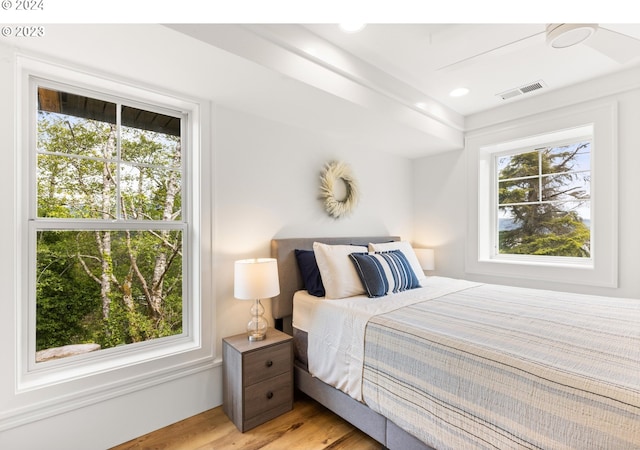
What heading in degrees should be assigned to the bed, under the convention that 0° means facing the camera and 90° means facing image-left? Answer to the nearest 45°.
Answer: approximately 315°

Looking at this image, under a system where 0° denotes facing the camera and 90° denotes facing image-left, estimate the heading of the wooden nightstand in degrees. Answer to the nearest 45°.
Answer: approximately 315°

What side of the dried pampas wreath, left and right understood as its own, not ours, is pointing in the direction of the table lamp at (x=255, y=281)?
right

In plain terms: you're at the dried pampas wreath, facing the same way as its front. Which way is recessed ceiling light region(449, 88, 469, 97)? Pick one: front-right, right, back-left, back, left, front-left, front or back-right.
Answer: front-left

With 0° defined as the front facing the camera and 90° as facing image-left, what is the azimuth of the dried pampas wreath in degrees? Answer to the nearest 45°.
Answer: approximately 315°
